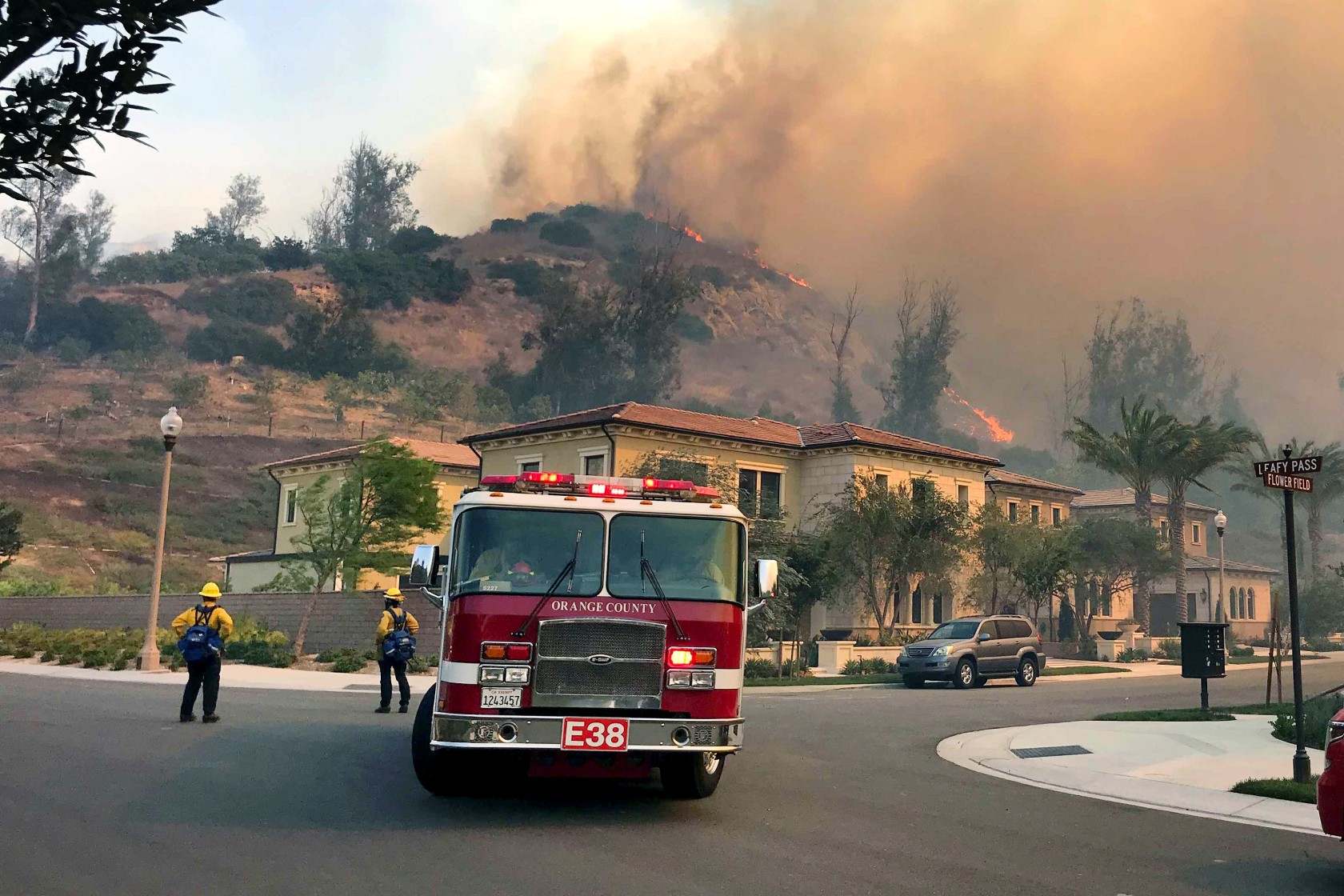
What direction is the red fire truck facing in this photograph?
toward the camera

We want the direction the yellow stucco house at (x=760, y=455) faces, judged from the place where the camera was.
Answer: facing the viewer and to the right of the viewer

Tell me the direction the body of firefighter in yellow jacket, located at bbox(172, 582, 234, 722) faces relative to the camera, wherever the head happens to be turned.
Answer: away from the camera

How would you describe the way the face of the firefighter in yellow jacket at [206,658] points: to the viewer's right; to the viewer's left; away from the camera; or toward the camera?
away from the camera

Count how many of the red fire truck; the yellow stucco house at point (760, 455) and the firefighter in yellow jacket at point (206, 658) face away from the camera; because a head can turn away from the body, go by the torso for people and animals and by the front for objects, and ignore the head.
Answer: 1

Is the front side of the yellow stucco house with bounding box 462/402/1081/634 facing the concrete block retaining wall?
no

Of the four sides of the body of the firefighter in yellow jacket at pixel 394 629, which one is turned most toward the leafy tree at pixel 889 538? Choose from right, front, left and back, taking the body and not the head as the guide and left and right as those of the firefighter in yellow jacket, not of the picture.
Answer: right

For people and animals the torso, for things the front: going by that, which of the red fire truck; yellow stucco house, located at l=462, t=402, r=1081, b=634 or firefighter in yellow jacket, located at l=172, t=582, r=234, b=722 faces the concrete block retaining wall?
the firefighter in yellow jacket

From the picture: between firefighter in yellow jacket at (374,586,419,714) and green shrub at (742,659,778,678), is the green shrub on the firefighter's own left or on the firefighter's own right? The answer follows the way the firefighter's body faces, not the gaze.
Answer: on the firefighter's own right

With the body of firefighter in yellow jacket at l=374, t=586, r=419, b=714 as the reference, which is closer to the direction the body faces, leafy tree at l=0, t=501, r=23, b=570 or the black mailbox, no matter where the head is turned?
the leafy tree

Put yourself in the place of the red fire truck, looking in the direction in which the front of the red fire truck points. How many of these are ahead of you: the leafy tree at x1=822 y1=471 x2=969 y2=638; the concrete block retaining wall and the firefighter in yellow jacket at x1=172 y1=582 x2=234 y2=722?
0

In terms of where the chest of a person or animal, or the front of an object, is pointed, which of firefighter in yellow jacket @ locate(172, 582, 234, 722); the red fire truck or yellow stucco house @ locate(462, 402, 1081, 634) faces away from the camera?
the firefighter in yellow jacket

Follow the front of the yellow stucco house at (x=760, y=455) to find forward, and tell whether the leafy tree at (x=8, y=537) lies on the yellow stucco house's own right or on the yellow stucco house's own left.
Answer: on the yellow stucco house's own right

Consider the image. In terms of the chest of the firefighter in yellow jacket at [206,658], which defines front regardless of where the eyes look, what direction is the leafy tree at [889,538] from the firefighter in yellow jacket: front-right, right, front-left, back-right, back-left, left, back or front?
front-right

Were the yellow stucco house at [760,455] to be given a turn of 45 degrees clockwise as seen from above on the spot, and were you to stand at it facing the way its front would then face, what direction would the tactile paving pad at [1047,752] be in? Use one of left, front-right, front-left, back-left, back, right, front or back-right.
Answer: front
